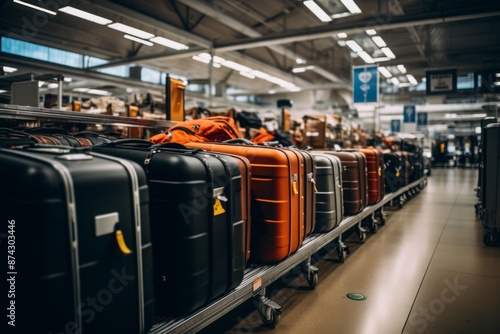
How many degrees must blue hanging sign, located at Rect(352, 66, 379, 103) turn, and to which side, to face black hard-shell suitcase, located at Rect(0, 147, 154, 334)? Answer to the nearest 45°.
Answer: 0° — it already faces it

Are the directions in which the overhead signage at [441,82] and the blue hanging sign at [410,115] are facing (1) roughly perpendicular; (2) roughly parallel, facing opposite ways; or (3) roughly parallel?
roughly parallel

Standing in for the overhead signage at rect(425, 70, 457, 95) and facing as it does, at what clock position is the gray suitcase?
The gray suitcase is roughly at 12 o'clock from the overhead signage.

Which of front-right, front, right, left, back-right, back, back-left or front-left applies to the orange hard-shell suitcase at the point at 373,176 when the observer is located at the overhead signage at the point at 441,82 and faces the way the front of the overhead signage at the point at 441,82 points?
front

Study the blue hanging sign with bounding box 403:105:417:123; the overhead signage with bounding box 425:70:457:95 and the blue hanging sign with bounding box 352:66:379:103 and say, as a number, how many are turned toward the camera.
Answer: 3

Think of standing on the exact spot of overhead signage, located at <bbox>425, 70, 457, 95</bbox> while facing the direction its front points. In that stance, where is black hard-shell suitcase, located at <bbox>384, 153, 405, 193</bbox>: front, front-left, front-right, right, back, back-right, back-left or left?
front

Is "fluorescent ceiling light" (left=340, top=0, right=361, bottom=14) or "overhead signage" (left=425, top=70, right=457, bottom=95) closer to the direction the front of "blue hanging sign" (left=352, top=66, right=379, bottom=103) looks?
the fluorescent ceiling light

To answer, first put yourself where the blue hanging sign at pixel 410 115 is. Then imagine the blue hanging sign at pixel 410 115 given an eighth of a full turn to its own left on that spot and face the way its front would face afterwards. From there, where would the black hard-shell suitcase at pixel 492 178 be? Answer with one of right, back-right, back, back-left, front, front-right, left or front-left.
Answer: front-right

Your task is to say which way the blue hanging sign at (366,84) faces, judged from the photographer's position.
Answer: facing the viewer

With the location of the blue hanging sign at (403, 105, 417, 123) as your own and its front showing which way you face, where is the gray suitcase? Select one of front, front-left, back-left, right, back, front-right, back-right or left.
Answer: front

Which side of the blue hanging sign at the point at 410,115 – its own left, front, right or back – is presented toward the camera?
front

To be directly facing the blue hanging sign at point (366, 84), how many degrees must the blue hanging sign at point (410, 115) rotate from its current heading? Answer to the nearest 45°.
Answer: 0° — it already faces it

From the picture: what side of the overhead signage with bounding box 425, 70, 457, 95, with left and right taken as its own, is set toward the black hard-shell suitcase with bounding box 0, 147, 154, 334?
front

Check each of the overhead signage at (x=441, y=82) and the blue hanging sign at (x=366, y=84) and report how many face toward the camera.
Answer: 2

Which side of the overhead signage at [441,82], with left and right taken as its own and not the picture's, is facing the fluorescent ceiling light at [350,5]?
front

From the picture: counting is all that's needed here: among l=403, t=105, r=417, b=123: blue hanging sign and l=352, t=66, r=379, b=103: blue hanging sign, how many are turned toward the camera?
2

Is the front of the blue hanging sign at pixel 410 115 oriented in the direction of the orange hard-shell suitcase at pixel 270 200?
yes
